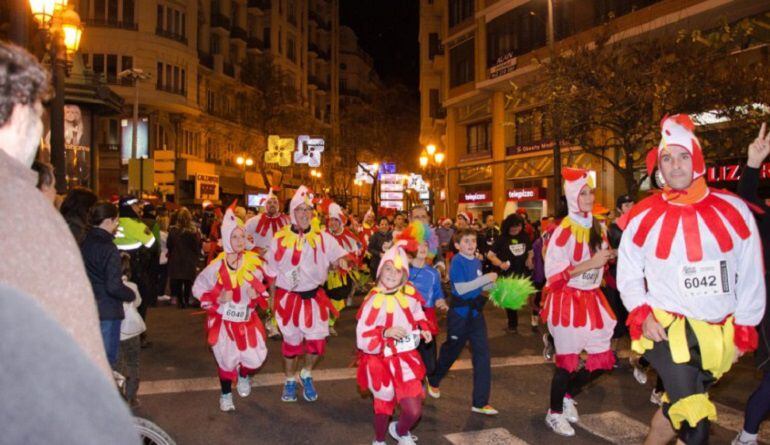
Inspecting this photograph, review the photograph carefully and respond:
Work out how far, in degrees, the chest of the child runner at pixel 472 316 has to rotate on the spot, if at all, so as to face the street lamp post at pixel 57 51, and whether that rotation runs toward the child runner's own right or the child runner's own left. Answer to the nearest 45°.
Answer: approximately 135° to the child runner's own right

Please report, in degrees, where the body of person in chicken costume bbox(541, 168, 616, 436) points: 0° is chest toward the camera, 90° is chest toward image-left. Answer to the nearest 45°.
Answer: approximately 315°

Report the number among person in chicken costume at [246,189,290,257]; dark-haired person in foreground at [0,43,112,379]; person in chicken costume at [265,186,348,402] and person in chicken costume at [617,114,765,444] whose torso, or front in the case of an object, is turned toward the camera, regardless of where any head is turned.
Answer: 3

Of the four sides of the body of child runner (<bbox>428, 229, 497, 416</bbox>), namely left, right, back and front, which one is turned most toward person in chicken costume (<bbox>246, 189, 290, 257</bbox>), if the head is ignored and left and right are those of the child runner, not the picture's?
back

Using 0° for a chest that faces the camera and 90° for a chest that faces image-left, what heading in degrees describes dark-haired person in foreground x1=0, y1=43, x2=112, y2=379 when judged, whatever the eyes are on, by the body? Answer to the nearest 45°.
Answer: approximately 225°

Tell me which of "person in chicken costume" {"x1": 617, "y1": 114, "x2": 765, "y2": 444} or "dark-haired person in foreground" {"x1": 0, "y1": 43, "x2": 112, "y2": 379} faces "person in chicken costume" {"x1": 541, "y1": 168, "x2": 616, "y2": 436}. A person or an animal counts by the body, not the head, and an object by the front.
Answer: the dark-haired person in foreground

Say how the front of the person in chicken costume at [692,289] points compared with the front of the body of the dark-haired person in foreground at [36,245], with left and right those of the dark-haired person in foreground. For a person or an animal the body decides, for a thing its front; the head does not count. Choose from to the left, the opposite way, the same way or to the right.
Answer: the opposite way

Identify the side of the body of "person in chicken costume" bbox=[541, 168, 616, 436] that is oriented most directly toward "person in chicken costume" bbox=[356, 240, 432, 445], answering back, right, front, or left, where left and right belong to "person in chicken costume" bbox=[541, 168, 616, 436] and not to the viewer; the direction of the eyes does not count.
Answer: right

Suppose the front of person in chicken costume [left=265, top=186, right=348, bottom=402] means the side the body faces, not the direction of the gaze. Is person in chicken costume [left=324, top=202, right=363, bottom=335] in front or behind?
behind

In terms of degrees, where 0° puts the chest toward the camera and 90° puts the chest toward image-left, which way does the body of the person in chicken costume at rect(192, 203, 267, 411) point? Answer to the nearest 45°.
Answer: approximately 315°

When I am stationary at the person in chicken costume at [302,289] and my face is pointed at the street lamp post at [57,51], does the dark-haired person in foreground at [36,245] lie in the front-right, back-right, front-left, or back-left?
back-left
